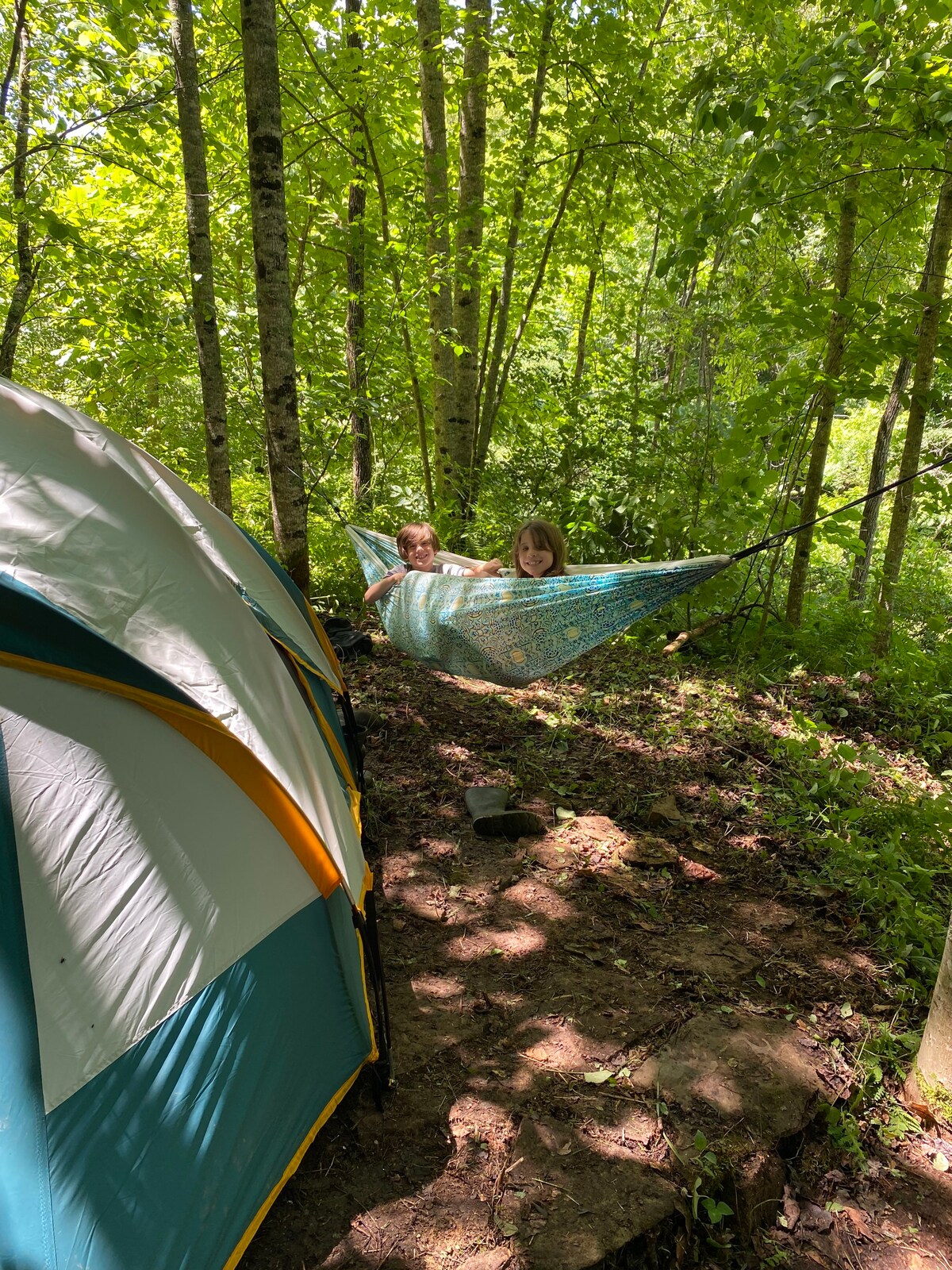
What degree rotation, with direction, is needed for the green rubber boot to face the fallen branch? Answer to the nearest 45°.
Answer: approximately 45° to its left

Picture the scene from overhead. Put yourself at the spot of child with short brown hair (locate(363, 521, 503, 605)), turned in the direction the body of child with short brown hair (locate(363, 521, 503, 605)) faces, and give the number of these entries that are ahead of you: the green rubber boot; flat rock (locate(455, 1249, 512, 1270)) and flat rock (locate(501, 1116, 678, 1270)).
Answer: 3

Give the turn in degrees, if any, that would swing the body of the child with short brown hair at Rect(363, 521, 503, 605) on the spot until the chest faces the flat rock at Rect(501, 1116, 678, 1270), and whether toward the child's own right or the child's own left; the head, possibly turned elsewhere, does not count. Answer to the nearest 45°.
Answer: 0° — they already face it

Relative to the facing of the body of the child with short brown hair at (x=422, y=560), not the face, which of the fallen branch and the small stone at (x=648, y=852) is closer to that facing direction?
the small stone

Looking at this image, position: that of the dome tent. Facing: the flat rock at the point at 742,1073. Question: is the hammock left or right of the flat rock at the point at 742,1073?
left

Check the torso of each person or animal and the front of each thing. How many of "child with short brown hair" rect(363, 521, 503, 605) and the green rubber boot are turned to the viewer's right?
1

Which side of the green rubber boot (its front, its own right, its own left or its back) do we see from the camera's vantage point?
right

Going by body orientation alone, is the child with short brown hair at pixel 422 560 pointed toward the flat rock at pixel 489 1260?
yes

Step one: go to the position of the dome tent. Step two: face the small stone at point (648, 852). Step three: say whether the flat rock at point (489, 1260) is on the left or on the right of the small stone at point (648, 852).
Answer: right

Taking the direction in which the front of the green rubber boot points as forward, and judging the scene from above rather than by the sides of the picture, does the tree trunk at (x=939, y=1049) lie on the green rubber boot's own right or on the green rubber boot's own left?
on the green rubber boot's own right

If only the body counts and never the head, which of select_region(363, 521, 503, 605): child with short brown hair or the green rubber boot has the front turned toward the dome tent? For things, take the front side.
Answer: the child with short brown hair

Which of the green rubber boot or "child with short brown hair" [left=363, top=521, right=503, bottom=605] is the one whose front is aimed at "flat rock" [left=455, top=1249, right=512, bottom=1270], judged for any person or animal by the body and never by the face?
the child with short brown hair

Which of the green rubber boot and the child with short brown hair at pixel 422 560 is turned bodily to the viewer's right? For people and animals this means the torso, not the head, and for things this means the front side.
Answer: the green rubber boot

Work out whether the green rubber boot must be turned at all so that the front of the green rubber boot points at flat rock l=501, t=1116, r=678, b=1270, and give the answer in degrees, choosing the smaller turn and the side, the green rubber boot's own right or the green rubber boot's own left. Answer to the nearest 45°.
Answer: approximately 90° to the green rubber boot's own right

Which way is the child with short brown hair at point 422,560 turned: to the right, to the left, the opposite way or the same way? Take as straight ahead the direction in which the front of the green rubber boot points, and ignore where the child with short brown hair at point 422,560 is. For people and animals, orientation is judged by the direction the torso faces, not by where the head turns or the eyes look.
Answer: to the right

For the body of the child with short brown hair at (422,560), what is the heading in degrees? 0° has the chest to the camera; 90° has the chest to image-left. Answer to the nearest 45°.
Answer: approximately 0°
